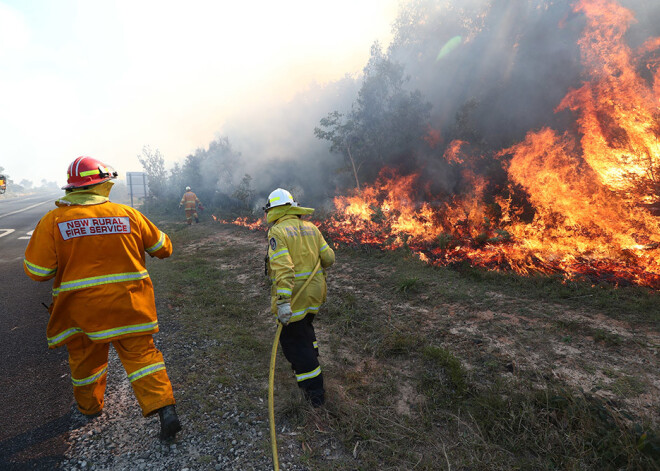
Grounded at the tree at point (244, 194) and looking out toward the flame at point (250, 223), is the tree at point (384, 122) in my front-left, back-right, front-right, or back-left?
front-left

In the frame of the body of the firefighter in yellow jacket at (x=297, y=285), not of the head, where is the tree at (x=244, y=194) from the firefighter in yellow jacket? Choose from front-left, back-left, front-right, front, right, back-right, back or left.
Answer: front-right

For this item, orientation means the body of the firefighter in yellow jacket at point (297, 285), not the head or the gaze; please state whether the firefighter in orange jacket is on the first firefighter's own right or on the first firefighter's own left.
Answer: on the first firefighter's own left

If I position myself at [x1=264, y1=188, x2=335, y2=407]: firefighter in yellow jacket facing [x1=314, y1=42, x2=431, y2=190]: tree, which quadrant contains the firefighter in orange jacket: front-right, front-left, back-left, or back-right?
back-left

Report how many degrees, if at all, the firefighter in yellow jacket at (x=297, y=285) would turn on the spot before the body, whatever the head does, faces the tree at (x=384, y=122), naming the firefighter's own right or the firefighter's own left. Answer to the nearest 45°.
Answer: approximately 45° to the firefighter's own right

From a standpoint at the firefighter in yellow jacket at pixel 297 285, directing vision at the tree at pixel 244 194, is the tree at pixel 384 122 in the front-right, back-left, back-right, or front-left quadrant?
front-right

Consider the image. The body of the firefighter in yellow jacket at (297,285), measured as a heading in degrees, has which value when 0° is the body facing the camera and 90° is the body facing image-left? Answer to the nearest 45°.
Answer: approximately 135°
